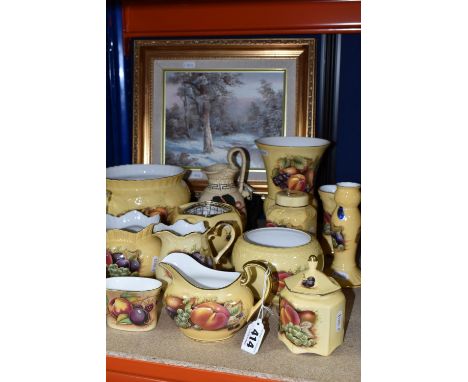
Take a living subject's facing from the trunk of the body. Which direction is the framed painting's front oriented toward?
toward the camera

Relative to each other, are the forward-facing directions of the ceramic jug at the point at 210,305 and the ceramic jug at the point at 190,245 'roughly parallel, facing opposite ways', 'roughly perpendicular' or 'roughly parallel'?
roughly parallel

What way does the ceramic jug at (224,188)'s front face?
to the viewer's left

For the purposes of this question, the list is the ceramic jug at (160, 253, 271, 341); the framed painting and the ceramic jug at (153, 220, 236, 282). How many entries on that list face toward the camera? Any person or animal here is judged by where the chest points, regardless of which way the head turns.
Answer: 1

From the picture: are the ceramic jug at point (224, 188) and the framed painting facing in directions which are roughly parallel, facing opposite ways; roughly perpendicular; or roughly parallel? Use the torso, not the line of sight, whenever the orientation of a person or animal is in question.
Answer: roughly perpendicular

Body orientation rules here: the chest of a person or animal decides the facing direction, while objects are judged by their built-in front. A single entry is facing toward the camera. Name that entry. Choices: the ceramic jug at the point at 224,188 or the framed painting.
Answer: the framed painting

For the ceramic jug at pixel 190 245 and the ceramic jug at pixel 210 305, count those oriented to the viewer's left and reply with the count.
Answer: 2

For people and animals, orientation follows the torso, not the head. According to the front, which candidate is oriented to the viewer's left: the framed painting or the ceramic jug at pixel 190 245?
the ceramic jug

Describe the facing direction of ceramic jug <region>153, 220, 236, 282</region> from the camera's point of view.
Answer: facing to the left of the viewer

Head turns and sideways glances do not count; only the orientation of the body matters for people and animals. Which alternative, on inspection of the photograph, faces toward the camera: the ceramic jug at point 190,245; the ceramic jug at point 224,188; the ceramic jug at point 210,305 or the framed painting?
the framed painting

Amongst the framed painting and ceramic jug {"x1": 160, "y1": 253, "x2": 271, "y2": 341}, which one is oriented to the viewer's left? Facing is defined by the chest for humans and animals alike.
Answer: the ceramic jug

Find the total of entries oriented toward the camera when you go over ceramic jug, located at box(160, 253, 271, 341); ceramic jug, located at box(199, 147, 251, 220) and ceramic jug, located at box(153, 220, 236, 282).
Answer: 0

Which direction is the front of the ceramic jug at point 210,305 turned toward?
to the viewer's left
